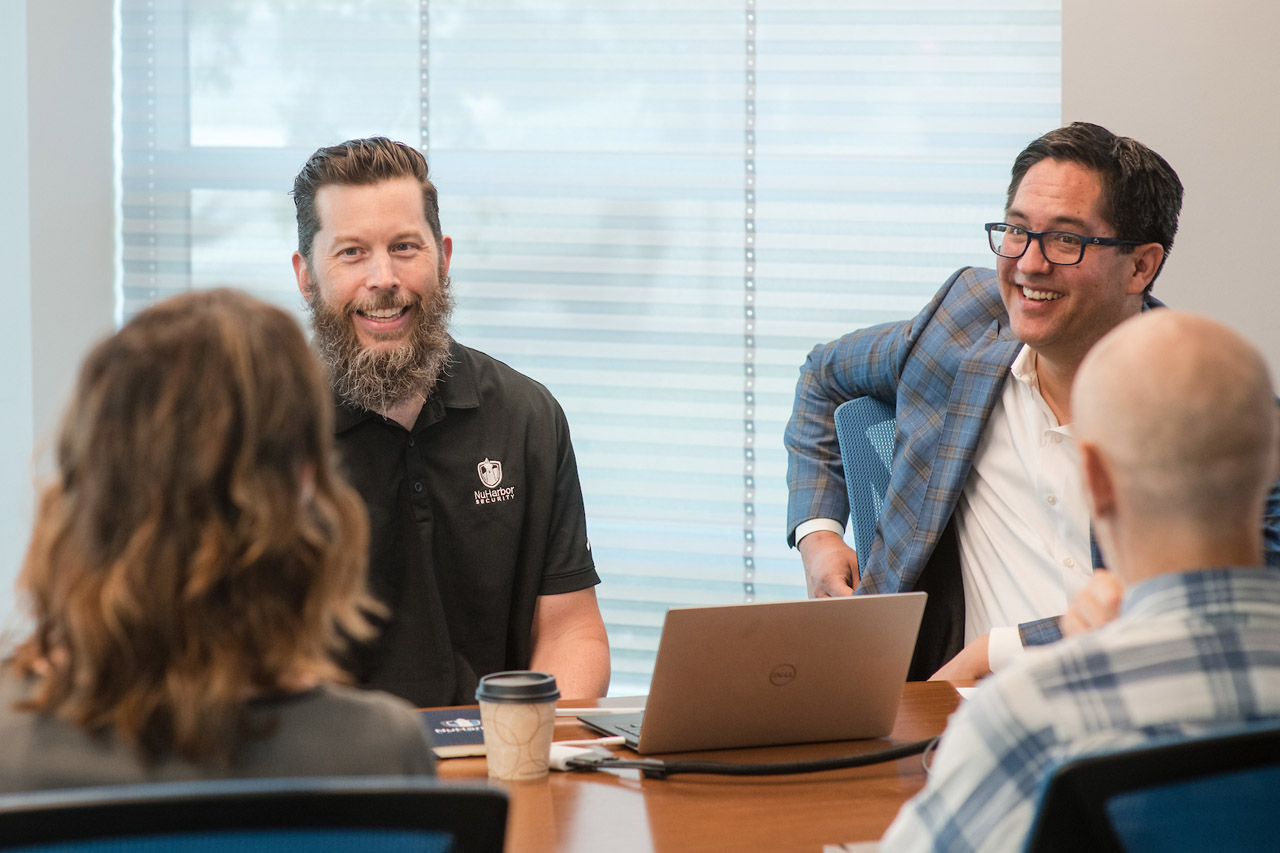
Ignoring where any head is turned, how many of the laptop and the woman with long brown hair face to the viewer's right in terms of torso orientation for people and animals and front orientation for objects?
0

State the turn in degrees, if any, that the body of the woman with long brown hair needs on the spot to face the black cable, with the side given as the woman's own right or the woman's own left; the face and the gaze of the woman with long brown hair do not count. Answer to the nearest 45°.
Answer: approximately 45° to the woman's own right

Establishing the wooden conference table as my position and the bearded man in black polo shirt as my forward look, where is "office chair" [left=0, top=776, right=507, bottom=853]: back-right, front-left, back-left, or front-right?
back-left

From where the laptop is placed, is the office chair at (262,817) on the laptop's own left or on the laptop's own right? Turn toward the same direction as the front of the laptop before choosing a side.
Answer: on the laptop's own left

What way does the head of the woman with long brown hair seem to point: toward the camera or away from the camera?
away from the camera

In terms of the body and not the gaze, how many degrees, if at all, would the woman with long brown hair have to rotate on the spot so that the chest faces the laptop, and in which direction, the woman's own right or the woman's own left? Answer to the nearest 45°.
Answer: approximately 45° to the woman's own right

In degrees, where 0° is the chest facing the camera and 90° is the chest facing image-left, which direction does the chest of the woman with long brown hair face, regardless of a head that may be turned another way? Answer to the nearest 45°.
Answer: approximately 180°

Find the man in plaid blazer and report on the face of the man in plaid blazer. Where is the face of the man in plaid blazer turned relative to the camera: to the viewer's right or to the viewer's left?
to the viewer's left

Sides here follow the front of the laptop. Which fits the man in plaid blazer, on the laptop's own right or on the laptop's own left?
on the laptop's own right

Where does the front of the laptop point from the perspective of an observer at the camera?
facing away from the viewer and to the left of the viewer
